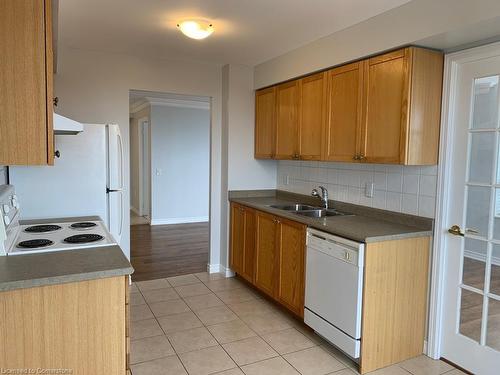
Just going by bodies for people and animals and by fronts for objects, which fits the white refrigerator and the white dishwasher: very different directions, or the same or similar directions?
very different directions

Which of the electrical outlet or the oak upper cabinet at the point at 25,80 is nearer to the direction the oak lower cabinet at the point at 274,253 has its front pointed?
the oak upper cabinet

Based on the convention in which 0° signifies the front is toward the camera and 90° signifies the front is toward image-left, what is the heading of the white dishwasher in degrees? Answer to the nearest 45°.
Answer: approximately 45°

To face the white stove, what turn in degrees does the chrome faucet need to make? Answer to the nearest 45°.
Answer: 0° — it already faces it

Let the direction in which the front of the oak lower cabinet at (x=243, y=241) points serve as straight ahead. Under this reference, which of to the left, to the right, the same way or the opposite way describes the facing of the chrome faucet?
the same way

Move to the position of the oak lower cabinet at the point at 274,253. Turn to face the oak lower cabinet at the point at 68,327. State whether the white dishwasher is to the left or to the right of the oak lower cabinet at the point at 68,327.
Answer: left

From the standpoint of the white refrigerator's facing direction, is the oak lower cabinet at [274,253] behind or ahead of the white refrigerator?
ahead

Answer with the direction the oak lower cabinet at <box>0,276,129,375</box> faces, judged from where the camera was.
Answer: facing to the right of the viewer

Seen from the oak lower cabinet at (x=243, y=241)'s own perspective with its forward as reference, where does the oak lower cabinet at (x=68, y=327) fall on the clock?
the oak lower cabinet at (x=68, y=327) is roughly at 11 o'clock from the oak lower cabinet at (x=243, y=241).

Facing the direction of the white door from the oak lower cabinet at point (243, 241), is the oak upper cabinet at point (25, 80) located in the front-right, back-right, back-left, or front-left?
front-right

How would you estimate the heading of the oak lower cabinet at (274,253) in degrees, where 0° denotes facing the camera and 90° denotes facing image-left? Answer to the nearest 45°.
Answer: approximately 45°

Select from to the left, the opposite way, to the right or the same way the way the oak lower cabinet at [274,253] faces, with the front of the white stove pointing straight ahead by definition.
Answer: the opposite way

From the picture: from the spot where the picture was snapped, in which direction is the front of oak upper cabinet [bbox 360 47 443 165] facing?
facing the viewer and to the left of the viewer

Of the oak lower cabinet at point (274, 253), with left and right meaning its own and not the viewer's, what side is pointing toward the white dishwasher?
left

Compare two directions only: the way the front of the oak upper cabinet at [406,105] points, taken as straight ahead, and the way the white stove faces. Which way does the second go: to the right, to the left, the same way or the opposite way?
the opposite way

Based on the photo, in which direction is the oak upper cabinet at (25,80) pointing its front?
to the viewer's right
